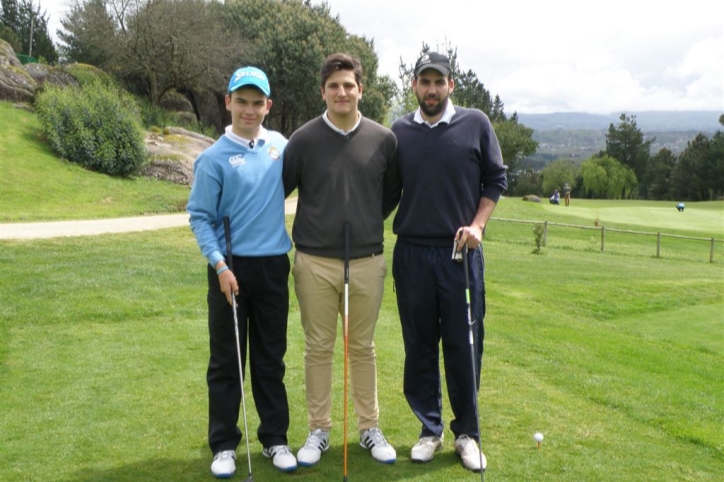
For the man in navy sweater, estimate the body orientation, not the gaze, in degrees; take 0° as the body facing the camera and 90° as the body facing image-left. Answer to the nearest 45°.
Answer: approximately 0°

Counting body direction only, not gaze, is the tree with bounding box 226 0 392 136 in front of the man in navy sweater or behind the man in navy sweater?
behind

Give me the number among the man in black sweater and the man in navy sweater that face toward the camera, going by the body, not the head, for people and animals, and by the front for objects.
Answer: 2

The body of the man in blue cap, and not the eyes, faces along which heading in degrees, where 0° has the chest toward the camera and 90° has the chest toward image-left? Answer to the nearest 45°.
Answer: approximately 0°

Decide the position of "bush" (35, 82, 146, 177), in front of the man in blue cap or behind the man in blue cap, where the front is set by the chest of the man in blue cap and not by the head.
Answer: behind

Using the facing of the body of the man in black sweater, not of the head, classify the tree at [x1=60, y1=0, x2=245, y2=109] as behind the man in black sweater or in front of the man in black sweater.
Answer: behind

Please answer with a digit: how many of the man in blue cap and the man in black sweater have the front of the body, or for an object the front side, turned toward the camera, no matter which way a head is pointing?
2

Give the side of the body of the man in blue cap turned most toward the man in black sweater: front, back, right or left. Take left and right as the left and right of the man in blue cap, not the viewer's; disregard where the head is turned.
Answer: left

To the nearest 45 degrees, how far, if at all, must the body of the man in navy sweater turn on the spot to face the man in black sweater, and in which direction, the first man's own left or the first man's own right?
approximately 90° to the first man's own right

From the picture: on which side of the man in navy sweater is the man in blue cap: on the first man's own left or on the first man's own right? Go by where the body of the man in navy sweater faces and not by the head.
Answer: on the first man's own right
